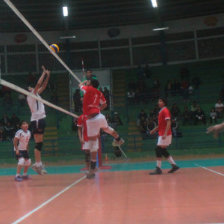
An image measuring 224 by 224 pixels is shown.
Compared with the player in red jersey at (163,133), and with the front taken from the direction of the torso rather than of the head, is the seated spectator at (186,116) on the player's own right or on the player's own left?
on the player's own right

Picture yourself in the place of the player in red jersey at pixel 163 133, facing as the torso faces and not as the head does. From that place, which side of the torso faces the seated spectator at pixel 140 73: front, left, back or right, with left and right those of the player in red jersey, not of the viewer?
right

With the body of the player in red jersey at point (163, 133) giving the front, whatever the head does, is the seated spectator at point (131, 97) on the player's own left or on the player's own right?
on the player's own right

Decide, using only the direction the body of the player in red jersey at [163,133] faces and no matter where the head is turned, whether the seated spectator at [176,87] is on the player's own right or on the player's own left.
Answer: on the player's own right

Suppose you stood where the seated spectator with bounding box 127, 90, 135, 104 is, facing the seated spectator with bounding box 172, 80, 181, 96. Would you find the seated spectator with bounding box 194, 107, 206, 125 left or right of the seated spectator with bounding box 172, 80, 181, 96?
right

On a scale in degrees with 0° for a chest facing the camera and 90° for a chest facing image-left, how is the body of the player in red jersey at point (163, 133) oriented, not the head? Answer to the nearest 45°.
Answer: approximately 90°

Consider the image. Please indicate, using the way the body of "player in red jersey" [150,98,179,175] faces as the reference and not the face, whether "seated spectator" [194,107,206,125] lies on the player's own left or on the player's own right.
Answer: on the player's own right

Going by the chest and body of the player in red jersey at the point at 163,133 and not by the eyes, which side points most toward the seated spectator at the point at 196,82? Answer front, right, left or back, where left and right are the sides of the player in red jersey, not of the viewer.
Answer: right

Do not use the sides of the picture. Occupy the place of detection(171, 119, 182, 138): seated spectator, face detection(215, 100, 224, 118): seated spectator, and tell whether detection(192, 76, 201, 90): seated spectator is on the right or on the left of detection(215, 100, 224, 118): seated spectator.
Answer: left
